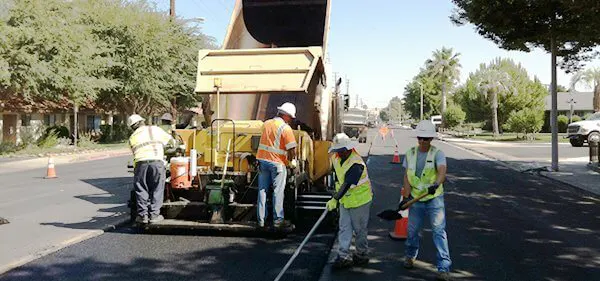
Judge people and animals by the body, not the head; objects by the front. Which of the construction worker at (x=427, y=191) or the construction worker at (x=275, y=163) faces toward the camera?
the construction worker at (x=427, y=191)

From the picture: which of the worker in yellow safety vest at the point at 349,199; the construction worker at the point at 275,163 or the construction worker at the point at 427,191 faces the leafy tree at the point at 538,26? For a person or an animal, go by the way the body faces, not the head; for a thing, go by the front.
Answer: the construction worker at the point at 275,163

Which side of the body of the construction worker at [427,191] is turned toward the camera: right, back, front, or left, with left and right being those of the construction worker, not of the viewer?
front

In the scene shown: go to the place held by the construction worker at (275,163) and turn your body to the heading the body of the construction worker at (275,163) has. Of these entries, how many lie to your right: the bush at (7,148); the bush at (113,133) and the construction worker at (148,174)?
0

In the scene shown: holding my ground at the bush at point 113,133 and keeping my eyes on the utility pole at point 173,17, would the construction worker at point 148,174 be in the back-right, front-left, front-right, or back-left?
back-right

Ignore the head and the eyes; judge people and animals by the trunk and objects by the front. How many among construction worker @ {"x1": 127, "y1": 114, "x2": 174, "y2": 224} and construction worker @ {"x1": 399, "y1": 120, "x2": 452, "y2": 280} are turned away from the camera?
1

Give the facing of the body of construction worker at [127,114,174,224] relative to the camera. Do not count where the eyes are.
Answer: away from the camera

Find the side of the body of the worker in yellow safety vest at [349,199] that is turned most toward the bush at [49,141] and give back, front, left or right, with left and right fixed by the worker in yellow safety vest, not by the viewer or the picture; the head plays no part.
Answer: right

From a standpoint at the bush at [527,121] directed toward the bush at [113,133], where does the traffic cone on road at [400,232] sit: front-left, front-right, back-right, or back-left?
front-left

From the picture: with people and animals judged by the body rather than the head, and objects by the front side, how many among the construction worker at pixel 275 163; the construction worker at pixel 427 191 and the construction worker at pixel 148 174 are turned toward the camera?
1

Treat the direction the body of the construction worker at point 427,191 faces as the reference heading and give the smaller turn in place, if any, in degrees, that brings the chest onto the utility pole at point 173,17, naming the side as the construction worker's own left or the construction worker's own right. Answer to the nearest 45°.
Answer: approximately 135° to the construction worker's own right

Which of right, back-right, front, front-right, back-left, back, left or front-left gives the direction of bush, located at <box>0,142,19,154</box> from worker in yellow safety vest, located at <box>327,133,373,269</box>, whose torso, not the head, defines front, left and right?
right

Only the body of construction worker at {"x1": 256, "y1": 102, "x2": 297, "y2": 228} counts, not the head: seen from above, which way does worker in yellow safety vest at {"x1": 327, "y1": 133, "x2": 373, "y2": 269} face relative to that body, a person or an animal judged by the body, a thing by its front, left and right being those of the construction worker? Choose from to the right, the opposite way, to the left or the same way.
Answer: the opposite way

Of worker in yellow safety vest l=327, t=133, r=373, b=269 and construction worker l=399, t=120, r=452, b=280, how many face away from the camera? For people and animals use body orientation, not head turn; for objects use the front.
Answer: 0

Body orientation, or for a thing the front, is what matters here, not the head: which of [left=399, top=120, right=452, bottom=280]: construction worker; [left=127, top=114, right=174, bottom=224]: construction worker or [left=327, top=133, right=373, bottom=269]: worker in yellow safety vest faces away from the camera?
[left=127, top=114, right=174, bottom=224]: construction worker

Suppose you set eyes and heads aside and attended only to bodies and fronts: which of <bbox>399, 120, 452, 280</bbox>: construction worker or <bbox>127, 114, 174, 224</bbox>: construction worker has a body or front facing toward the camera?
<bbox>399, 120, 452, 280</bbox>: construction worker

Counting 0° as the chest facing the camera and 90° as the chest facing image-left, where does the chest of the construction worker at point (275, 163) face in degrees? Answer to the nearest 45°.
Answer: approximately 225°

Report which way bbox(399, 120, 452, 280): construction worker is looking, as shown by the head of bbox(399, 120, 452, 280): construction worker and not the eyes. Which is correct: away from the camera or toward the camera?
toward the camera

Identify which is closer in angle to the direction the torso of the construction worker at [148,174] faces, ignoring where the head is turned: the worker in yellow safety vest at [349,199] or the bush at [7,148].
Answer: the bush
